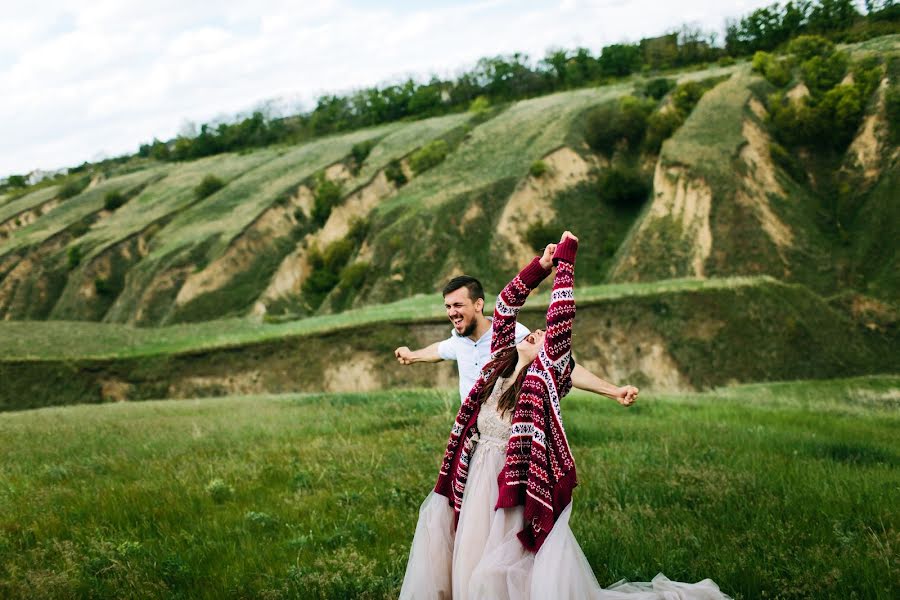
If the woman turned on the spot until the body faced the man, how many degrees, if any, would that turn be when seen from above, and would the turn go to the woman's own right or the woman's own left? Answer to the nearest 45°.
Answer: approximately 135° to the woman's own right

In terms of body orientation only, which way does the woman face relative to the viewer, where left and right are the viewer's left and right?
facing the viewer and to the left of the viewer

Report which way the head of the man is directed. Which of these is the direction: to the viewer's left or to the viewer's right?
to the viewer's left
